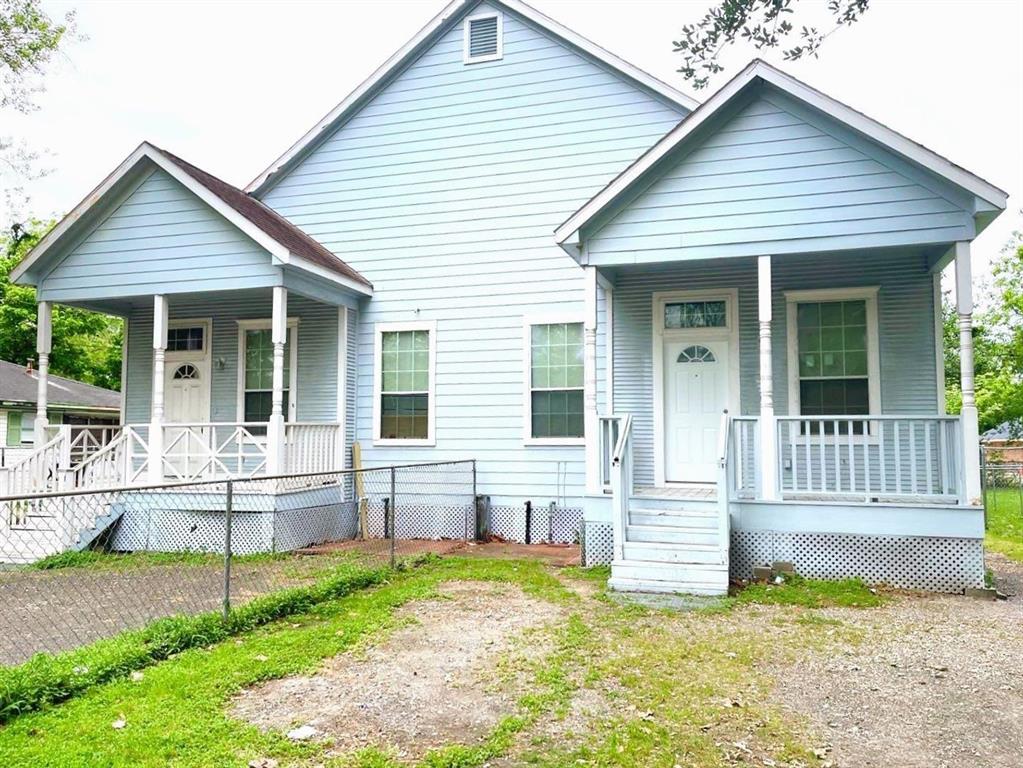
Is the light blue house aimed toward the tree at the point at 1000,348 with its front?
no

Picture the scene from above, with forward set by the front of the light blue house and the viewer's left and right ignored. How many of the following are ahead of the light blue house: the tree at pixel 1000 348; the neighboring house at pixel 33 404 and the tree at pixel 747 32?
1

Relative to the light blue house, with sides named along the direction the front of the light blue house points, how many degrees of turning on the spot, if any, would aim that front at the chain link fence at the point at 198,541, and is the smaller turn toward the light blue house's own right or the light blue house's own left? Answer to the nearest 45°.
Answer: approximately 90° to the light blue house's own right

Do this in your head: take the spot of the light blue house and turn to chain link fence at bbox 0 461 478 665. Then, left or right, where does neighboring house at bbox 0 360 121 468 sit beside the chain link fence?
right

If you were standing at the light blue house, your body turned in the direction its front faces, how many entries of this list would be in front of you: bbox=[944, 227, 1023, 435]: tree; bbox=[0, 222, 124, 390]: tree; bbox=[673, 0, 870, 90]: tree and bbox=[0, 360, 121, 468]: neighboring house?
1

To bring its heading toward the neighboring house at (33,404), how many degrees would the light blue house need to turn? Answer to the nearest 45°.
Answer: approximately 135° to its right

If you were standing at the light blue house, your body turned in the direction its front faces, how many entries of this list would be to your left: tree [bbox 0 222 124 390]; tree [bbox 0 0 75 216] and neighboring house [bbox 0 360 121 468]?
0

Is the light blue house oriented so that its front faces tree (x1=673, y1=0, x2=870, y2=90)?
yes

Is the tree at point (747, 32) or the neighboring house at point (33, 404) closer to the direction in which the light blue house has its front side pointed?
the tree

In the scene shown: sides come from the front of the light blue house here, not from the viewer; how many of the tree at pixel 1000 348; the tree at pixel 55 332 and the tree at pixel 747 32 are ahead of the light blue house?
1

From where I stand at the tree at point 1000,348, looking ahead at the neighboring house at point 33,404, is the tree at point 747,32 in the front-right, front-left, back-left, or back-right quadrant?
front-left

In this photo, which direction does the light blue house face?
toward the camera

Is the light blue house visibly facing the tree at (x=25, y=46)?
no

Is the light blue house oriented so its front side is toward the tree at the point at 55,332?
no
